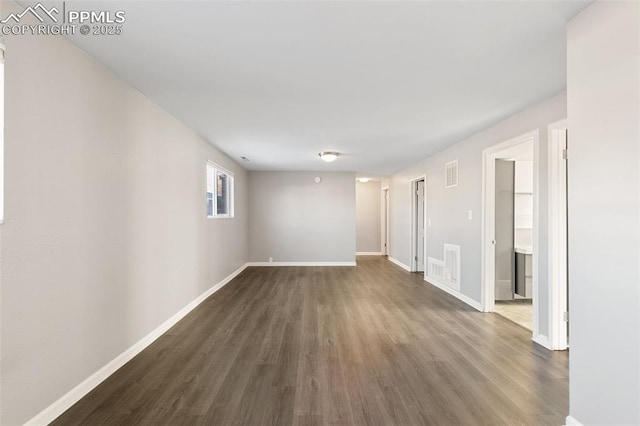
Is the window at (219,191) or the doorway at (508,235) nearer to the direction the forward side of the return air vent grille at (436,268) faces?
the window

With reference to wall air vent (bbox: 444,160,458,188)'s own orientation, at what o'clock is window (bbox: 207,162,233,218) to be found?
The window is roughly at 1 o'clock from the wall air vent.

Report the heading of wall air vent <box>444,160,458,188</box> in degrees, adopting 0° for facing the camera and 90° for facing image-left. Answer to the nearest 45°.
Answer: approximately 45°

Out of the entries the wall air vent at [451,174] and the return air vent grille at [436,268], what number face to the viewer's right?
0

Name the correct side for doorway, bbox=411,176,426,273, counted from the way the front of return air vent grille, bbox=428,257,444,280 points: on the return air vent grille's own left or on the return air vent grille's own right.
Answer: on the return air vent grille's own right

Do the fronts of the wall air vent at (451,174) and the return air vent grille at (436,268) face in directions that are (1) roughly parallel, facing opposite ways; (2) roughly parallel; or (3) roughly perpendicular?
roughly parallel

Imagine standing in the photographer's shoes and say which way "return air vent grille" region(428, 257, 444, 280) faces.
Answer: facing the viewer and to the left of the viewer

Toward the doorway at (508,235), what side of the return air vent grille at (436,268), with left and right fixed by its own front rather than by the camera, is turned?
left

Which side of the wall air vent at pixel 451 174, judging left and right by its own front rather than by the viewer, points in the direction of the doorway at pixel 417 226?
right
